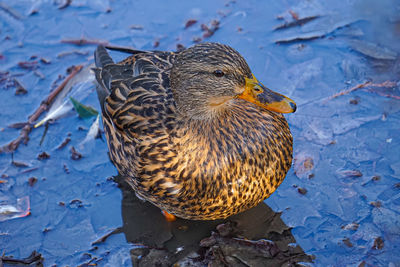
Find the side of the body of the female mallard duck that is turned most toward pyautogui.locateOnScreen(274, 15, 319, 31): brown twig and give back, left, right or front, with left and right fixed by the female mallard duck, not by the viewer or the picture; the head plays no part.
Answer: left

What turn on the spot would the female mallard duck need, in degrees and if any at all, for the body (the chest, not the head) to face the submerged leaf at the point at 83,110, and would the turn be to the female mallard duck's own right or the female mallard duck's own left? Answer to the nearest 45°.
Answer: approximately 180°

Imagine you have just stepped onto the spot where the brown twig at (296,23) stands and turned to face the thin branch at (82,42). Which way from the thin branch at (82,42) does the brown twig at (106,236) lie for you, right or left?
left

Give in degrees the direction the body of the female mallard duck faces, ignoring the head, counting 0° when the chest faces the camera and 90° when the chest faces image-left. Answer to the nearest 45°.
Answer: approximately 315°

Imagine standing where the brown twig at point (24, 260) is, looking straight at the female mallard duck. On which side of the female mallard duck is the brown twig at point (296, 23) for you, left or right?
left

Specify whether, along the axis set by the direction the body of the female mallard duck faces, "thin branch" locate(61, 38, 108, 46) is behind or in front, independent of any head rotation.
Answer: behind

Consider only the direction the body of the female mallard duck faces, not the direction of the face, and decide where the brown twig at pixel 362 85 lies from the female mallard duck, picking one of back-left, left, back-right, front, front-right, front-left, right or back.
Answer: left

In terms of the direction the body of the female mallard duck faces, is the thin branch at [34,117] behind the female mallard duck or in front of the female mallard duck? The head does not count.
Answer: behind

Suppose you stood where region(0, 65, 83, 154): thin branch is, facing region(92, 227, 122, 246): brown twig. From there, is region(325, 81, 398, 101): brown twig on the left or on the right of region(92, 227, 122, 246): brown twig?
left

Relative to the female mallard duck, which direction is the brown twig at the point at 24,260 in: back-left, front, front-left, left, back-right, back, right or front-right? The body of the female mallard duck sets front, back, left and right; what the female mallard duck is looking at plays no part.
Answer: back-right
